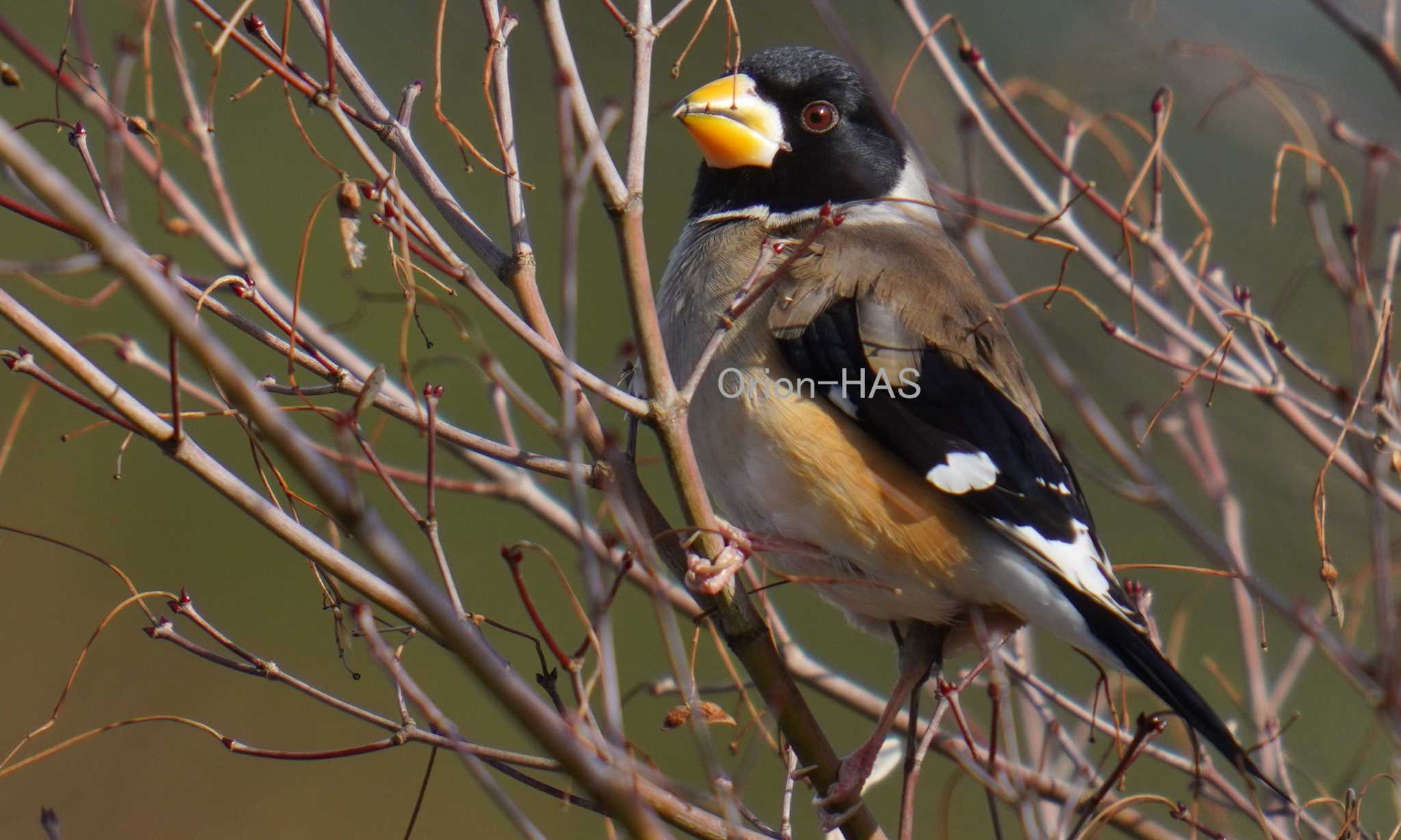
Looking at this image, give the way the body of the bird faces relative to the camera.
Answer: to the viewer's left
